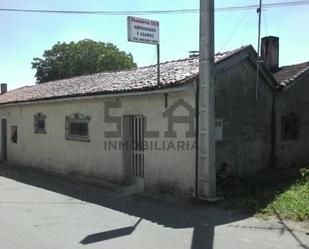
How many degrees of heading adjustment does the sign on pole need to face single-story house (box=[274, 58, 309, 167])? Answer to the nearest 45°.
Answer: approximately 90° to its left

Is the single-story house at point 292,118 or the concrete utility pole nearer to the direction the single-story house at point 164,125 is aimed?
the concrete utility pole

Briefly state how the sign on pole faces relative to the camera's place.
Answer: facing the viewer and to the right of the viewer

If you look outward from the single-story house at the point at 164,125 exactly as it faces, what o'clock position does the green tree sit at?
The green tree is roughly at 4 o'clock from the single-story house.

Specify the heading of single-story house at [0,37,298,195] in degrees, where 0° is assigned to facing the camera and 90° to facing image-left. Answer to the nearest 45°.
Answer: approximately 45°
